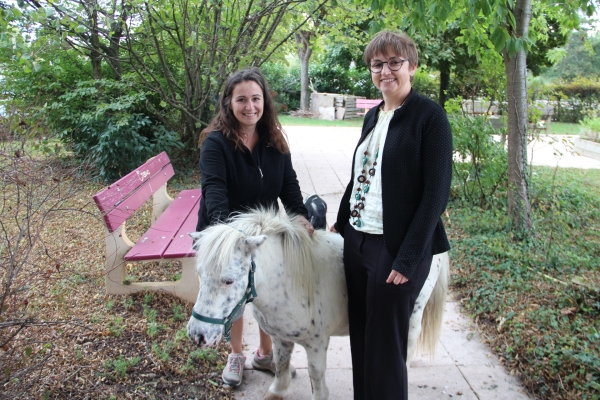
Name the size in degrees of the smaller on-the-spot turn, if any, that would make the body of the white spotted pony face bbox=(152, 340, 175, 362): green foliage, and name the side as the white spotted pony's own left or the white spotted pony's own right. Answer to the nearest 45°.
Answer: approximately 90° to the white spotted pony's own right

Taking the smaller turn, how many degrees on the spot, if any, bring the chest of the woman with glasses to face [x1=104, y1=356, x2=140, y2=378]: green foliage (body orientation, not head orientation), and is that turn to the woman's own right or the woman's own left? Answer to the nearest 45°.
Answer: approximately 45° to the woman's own right

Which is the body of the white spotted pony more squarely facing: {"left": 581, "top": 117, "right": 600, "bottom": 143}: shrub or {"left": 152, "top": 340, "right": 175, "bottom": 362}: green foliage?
the green foliage

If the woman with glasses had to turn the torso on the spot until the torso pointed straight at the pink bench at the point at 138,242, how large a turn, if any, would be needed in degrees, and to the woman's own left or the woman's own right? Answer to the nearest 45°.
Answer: approximately 90° to the woman's own right

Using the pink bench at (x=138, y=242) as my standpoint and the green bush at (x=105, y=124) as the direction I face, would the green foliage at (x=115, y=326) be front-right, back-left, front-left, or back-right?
back-left

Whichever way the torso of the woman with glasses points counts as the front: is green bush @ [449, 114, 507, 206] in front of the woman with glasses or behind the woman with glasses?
behind

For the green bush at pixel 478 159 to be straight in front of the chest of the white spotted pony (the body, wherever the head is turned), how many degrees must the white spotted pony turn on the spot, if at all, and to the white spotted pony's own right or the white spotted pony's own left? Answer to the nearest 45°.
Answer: approximately 180°

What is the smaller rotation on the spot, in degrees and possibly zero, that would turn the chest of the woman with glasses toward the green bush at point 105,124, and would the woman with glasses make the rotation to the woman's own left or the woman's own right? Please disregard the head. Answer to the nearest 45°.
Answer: approximately 90° to the woman's own right

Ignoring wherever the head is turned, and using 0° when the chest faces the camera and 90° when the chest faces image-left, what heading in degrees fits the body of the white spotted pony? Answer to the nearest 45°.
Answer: approximately 45°
